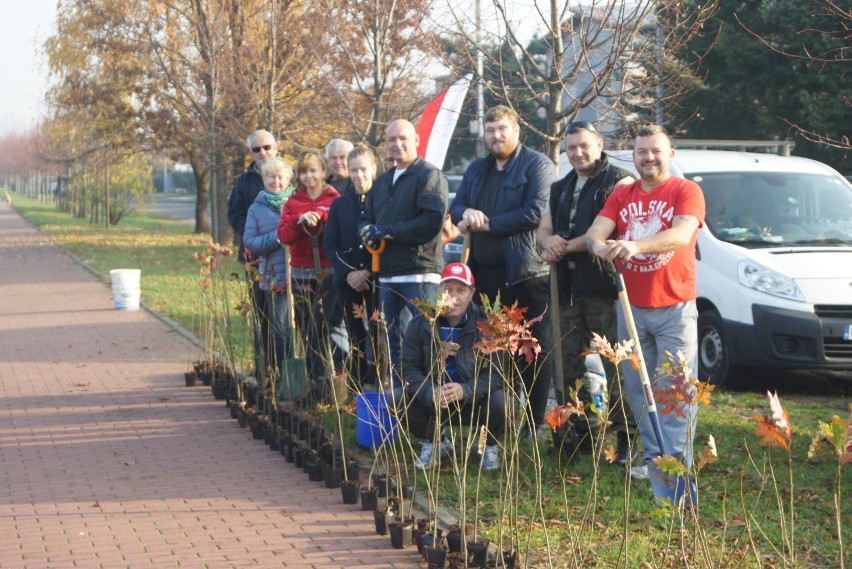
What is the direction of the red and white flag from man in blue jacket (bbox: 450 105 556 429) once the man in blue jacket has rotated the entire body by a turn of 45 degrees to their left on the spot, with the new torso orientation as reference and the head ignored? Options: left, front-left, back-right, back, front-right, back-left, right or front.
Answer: back

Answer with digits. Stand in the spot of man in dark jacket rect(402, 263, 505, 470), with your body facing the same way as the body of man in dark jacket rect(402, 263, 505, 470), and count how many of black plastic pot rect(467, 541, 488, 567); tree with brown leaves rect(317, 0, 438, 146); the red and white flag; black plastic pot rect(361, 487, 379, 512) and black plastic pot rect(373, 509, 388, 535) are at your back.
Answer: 2

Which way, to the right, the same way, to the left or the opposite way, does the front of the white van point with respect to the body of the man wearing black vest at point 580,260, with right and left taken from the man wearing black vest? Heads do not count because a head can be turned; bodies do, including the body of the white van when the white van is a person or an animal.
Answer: to the left

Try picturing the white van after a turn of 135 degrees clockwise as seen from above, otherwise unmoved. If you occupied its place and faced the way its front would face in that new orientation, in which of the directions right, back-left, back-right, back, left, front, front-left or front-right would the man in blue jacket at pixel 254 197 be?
front

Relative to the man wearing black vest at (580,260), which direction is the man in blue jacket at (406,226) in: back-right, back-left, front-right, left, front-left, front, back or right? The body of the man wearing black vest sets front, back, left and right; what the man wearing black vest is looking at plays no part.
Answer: right

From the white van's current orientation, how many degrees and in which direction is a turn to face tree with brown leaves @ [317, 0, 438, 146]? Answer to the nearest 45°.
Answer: approximately 180°

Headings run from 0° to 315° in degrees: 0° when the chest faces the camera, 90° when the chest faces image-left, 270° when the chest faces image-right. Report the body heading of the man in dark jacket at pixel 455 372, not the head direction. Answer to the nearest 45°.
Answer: approximately 0°

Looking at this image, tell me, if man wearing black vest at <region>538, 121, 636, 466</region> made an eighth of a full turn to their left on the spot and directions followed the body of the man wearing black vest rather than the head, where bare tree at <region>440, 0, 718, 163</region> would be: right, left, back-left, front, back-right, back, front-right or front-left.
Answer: back

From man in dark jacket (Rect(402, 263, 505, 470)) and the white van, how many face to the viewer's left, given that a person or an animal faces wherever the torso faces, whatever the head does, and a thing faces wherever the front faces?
0

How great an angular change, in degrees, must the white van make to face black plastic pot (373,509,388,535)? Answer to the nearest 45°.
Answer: approximately 90° to its right

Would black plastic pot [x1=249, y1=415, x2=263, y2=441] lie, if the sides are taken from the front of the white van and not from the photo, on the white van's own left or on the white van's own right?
on the white van's own right

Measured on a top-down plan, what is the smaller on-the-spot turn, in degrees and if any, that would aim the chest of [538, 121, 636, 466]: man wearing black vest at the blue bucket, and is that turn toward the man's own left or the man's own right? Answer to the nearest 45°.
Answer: approximately 45° to the man's own right

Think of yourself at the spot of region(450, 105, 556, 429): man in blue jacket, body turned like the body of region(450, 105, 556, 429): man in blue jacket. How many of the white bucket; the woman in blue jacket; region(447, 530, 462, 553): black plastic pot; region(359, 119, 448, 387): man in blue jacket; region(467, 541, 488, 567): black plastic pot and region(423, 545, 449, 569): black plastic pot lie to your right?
3

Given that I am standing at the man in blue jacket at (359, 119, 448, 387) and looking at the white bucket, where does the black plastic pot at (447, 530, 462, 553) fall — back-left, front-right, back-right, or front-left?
back-left

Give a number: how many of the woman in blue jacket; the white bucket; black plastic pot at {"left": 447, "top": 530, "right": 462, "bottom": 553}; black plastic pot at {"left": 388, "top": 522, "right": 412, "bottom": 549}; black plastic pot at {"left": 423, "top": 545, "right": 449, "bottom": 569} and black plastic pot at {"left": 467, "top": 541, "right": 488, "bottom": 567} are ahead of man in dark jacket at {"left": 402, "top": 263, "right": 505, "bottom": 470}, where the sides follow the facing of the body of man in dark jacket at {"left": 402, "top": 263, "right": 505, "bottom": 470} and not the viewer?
4

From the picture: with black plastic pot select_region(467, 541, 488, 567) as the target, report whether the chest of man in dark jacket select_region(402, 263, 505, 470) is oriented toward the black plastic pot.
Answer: yes
